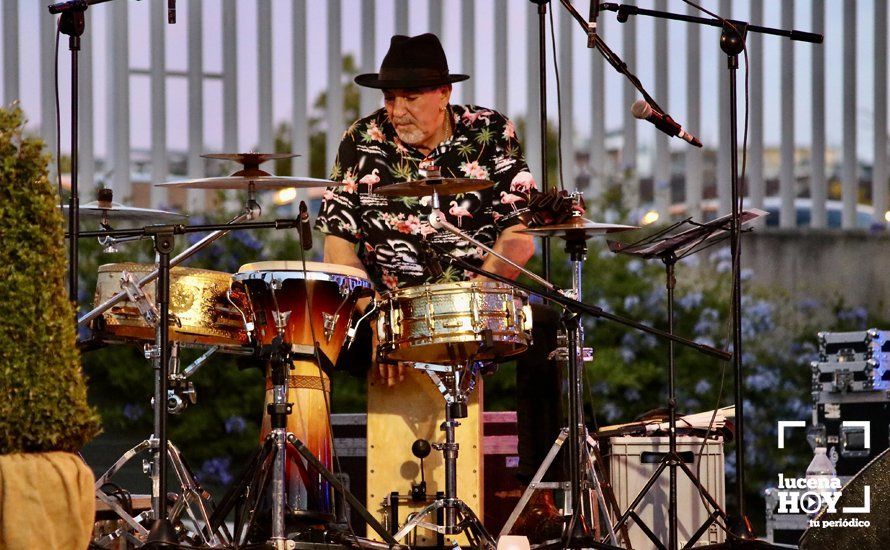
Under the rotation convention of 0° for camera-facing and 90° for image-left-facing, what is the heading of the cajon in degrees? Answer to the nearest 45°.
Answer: approximately 0°

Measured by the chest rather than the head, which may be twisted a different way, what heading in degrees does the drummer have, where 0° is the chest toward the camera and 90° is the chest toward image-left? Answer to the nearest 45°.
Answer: approximately 0°

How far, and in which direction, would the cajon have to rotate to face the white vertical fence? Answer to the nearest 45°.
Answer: approximately 180°

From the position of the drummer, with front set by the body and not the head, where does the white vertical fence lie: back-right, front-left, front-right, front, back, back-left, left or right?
back

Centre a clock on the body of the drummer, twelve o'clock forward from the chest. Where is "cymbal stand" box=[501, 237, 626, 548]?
The cymbal stand is roughly at 11 o'clock from the drummer.

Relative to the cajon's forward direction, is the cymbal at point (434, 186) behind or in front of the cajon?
in front

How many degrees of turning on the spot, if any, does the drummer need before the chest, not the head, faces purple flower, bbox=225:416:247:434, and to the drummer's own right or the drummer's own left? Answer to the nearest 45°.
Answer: approximately 135° to the drummer's own right

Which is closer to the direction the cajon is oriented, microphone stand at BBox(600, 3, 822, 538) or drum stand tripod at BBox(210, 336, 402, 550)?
the drum stand tripod

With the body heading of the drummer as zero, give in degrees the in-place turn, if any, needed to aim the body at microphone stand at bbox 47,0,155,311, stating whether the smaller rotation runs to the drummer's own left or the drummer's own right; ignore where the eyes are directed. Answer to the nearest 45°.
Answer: approximately 45° to the drummer's own right

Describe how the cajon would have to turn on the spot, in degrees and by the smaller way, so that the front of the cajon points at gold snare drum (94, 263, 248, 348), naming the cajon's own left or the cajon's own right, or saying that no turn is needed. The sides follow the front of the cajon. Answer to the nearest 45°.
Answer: approximately 45° to the cajon's own right

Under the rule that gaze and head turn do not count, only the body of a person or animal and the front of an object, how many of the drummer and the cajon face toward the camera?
2

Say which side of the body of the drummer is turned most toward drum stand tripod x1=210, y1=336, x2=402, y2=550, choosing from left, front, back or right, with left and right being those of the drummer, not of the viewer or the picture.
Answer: front
